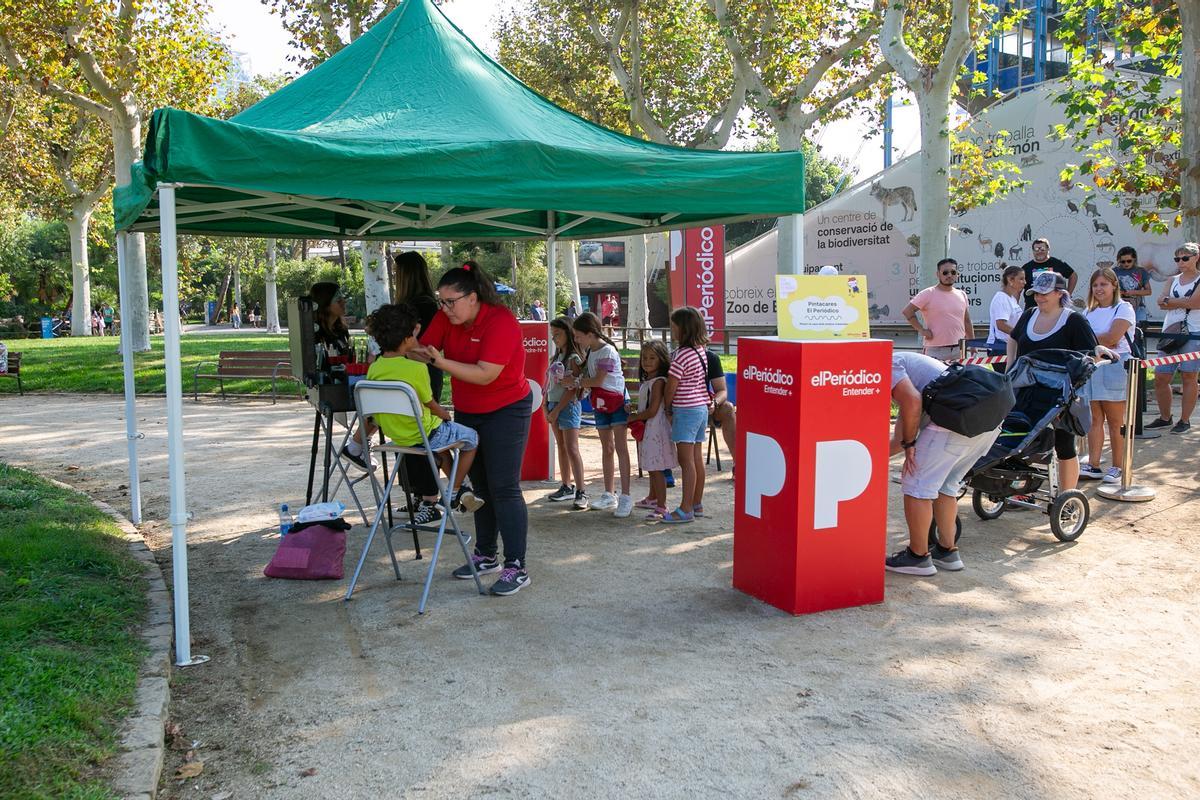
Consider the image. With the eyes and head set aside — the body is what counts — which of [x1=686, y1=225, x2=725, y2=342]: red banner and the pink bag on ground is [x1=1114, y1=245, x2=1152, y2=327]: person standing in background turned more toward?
the pink bag on ground

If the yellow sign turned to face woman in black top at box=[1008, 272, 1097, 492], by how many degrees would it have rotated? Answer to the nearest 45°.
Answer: approximately 135° to its left

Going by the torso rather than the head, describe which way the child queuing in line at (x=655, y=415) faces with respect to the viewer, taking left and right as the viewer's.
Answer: facing the viewer and to the left of the viewer

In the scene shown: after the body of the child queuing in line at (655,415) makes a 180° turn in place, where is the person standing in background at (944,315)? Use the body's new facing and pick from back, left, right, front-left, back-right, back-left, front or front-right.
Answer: front

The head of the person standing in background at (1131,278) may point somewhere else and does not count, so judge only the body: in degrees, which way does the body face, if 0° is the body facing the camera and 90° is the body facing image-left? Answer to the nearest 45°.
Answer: approximately 45°

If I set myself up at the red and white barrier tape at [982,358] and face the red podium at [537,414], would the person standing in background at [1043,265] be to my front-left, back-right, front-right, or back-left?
back-right

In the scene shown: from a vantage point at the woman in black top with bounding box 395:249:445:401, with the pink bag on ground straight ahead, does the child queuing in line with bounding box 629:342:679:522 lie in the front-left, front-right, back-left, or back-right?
back-left

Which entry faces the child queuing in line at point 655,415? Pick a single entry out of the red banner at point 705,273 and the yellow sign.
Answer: the red banner

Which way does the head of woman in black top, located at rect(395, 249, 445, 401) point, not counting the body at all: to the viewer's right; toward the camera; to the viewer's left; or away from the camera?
away from the camera

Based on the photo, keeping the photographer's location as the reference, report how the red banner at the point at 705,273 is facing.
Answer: facing the viewer

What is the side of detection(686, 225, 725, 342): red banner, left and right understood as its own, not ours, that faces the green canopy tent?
front

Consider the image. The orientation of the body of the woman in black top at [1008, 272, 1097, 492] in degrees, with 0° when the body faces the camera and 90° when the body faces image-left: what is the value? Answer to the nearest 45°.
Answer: approximately 45°
